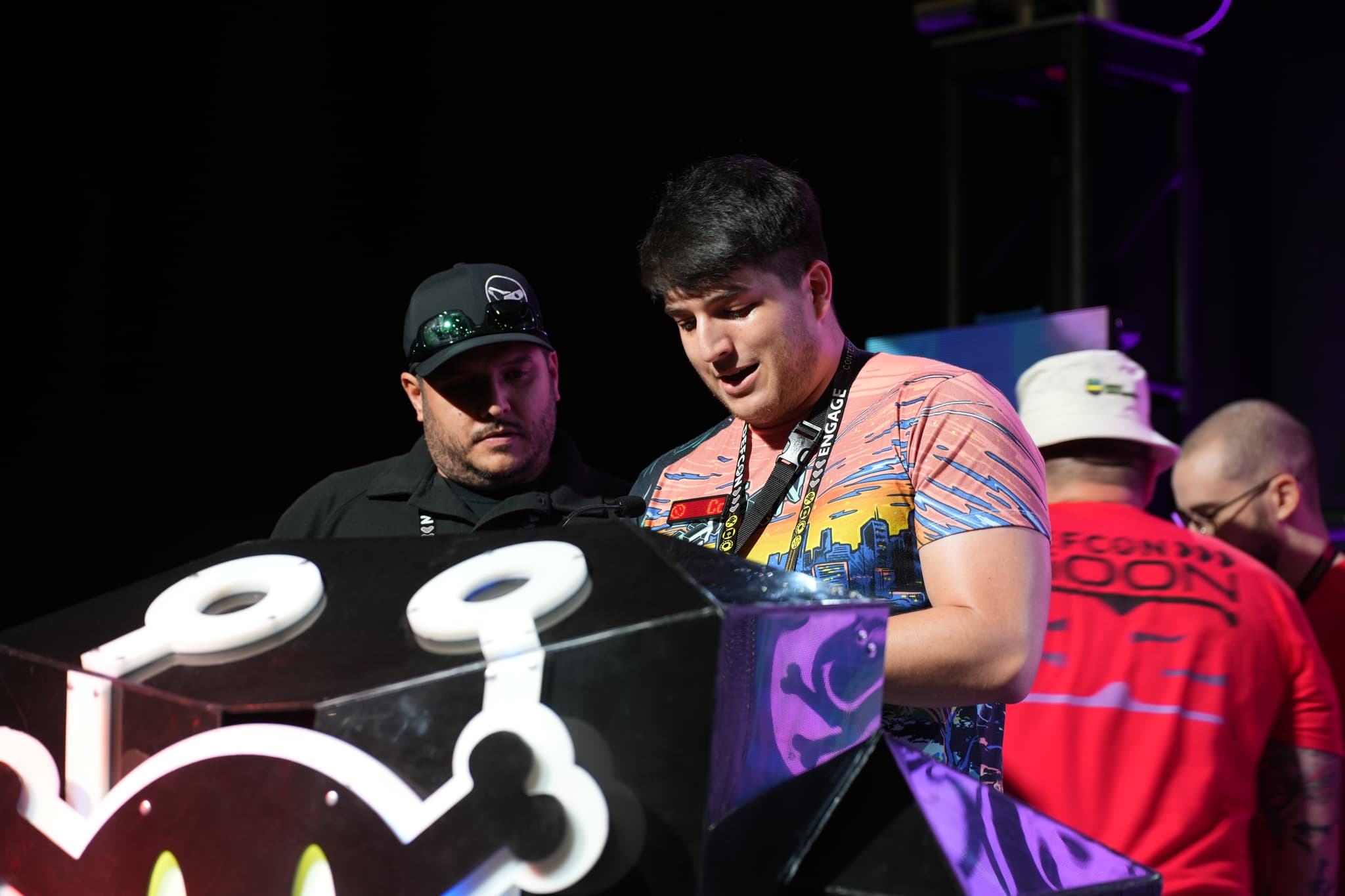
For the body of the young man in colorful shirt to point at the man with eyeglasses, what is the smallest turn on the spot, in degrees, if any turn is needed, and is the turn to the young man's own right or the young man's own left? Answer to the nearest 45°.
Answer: approximately 180°

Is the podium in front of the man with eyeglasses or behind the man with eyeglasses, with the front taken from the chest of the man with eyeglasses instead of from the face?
in front

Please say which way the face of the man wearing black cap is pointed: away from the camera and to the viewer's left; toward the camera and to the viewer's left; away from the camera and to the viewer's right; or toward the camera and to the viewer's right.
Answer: toward the camera and to the viewer's right

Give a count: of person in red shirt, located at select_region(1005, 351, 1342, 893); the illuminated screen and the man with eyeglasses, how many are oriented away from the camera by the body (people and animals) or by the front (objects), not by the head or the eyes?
1

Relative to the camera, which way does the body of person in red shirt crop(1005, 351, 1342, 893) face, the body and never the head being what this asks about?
away from the camera

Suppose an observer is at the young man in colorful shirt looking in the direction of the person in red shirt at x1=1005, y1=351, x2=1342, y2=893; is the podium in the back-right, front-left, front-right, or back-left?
back-right

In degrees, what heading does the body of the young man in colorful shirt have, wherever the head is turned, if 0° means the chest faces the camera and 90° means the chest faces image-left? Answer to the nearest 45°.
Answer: approximately 45°

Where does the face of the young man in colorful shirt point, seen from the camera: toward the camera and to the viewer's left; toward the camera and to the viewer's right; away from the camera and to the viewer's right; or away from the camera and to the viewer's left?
toward the camera and to the viewer's left

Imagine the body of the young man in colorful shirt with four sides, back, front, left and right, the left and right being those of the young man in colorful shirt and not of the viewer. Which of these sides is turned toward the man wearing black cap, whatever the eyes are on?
right

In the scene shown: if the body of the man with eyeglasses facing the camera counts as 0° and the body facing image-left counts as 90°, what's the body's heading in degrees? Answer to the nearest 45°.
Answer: approximately 45°

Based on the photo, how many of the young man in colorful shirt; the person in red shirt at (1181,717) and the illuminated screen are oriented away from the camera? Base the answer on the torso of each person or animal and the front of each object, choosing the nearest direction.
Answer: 1

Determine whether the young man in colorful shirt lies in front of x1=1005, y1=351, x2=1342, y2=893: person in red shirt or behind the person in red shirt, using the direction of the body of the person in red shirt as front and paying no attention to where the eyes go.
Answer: behind

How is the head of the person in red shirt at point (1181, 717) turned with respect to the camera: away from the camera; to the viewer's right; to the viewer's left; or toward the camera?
away from the camera
